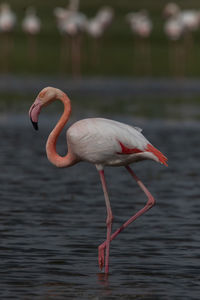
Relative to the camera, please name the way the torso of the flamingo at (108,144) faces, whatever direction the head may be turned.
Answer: to the viewer's left

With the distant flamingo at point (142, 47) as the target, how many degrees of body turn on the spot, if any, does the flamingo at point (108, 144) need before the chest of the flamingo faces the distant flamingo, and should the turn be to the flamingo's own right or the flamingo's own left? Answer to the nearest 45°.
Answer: approximately 90° to the flamingo's own right
